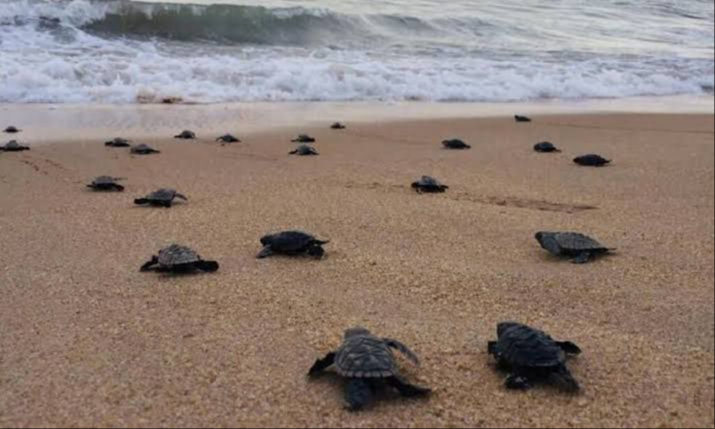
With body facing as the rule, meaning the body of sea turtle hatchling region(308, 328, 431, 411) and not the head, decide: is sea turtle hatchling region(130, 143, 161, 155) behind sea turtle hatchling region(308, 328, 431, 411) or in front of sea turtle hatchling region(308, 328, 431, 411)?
in front

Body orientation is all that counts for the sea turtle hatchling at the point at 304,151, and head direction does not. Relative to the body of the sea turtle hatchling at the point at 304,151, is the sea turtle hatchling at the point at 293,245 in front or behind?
behind

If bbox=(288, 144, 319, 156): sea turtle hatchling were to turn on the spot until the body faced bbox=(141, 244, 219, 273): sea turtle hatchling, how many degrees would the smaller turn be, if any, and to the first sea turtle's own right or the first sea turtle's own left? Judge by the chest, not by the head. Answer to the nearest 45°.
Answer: approximately 180°

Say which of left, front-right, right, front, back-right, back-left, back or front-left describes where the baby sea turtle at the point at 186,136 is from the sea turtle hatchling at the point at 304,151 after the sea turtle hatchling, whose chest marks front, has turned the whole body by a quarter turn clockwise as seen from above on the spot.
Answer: back-left

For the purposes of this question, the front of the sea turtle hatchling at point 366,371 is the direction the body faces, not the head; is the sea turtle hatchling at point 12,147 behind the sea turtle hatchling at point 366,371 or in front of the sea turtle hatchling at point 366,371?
in front

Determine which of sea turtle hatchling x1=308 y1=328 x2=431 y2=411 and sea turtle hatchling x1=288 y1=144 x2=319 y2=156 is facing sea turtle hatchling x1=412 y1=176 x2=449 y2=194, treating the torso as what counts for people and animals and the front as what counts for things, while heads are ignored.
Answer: sea turtle hatchling x1=308 y1=328 x2=431 y2=411

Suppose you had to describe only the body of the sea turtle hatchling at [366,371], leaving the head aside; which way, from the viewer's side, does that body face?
away from the camera

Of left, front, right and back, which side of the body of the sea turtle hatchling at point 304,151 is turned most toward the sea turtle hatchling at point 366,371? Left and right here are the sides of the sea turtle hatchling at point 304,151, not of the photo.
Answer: back

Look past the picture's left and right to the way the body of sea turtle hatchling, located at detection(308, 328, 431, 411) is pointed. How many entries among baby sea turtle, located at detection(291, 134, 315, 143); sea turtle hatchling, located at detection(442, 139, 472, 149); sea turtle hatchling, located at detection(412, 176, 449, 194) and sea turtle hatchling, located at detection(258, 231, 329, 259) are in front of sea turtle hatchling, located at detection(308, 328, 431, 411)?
4

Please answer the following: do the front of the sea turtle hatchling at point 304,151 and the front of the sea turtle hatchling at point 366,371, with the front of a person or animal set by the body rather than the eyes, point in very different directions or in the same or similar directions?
same or similar directions

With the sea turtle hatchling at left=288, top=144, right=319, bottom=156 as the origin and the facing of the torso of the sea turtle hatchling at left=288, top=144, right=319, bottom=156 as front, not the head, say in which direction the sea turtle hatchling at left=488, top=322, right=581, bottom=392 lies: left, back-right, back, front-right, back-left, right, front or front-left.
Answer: back

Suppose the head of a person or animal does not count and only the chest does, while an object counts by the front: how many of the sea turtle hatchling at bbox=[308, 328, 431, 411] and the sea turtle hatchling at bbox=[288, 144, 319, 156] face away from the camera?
2

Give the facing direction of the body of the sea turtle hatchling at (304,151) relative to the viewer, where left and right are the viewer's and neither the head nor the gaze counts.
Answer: facing away from the viewer

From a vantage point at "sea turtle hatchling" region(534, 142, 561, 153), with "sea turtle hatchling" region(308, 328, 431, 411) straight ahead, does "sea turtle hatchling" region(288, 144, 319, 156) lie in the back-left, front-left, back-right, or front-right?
front-right

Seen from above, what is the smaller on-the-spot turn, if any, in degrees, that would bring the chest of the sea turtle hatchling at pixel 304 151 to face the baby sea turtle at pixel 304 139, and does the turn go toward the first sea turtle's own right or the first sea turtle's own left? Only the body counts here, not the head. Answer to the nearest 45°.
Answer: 0° — it already faces it

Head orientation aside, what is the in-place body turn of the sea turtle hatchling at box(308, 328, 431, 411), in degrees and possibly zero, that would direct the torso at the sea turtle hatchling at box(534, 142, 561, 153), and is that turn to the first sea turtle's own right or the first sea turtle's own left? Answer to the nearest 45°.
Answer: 0° — it already faces it

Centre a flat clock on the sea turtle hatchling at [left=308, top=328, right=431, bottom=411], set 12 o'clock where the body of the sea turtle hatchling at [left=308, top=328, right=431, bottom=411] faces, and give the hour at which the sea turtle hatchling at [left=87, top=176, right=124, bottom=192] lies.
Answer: the sea turtle hatchling at [left=87, top=176, right=124, bottom=192] is roughly at 11 o'clock from the sea turtle hatchling at [left=308, top=328, right=431, bottom=411].

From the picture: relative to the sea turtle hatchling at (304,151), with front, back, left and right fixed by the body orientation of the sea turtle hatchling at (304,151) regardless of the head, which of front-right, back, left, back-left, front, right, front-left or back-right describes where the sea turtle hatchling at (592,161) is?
right

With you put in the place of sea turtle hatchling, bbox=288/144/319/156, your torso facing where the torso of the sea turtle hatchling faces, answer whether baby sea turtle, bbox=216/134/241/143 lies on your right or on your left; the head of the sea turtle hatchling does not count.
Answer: on your left

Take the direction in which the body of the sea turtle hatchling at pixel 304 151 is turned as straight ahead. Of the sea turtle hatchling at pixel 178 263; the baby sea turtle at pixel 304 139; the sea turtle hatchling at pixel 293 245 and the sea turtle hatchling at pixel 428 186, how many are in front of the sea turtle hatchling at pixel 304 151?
1
